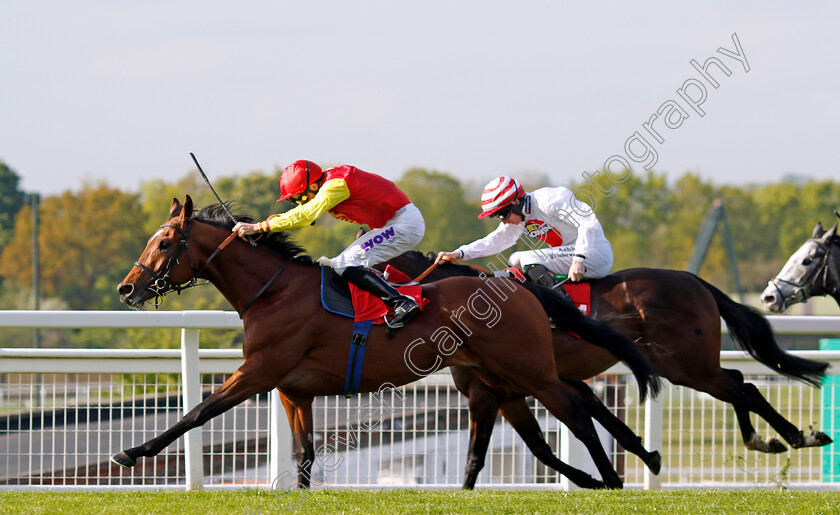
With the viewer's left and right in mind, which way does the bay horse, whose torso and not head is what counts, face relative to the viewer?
facing to the left of the viewer

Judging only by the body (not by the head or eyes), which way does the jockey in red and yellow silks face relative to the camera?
to the viewer's left

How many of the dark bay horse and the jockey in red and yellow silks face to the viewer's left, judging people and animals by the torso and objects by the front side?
2

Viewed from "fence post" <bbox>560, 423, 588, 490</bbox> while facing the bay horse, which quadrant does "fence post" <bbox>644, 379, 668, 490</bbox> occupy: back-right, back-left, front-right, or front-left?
back-left

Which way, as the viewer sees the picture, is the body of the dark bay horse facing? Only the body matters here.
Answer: to the viewer's left
